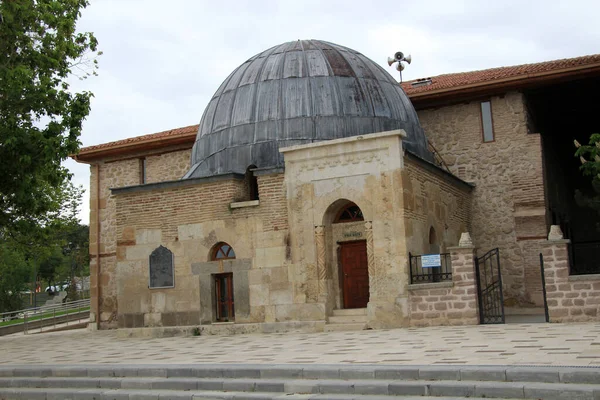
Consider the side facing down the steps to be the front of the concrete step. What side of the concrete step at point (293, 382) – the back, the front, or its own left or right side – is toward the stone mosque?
back

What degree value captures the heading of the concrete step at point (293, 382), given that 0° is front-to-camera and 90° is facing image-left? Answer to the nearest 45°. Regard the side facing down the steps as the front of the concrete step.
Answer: approximately 0°

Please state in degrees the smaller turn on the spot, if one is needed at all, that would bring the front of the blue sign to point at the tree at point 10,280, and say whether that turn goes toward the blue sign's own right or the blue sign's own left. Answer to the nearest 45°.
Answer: approximately 135° to the blue sign's own right

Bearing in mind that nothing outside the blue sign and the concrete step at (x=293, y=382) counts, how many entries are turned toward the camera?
2

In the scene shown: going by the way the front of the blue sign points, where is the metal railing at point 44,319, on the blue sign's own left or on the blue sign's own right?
on the blue sign's own right

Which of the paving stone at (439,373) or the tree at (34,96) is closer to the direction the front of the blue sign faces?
the paving stone

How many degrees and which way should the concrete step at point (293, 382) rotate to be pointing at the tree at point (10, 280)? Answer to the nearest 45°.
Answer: approximately 135° to its right

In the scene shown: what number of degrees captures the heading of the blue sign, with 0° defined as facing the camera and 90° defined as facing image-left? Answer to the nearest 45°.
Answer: approximately 0°
